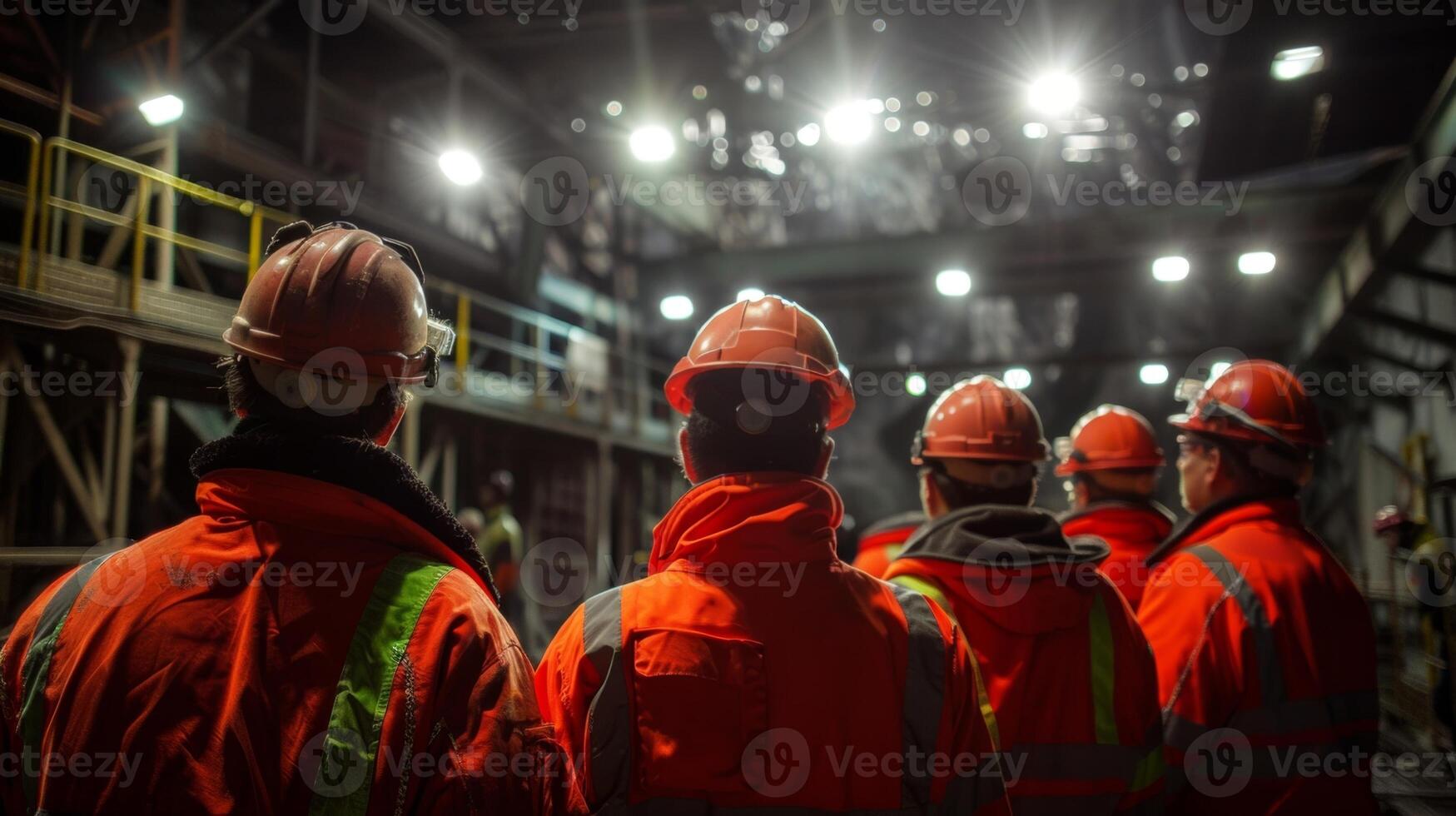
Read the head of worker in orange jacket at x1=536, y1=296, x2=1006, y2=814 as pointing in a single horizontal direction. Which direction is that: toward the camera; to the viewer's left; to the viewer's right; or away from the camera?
away from the camera

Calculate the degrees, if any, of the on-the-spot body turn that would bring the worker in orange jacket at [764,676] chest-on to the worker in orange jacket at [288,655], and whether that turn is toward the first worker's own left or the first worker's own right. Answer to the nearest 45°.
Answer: approximately 135° to the first worker's own left

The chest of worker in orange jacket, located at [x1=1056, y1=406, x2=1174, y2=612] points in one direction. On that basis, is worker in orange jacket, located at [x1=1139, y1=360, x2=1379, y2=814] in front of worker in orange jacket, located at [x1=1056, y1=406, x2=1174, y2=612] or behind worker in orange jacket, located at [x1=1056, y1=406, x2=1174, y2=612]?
behind

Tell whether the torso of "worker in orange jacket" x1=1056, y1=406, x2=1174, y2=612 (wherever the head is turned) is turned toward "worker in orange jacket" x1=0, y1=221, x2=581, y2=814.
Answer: no

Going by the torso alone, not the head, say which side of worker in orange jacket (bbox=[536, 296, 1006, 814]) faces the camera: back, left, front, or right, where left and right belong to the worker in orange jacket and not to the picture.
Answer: back

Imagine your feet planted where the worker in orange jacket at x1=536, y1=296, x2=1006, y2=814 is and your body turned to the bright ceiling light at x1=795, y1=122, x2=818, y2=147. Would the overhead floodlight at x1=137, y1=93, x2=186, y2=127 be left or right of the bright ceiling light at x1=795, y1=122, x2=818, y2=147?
left

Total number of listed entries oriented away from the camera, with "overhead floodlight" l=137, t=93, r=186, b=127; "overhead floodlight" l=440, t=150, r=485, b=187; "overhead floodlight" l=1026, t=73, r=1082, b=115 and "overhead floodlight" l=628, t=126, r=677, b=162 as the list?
0

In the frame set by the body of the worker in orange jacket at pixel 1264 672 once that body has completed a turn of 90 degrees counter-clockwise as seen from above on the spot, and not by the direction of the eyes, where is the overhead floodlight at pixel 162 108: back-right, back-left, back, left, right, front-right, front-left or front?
front-right

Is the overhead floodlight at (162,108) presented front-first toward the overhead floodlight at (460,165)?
no

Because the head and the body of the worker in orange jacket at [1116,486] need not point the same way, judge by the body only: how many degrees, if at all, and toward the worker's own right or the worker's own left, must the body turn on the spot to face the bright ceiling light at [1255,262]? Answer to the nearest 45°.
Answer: approximately 45° to the worker's own right

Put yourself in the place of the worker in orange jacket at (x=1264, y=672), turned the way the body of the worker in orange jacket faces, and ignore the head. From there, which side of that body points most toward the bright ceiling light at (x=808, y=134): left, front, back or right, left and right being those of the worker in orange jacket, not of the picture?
front

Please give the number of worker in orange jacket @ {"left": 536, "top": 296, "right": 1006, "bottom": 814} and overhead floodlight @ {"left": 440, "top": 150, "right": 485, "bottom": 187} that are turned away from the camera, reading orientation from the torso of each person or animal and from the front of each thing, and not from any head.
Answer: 1

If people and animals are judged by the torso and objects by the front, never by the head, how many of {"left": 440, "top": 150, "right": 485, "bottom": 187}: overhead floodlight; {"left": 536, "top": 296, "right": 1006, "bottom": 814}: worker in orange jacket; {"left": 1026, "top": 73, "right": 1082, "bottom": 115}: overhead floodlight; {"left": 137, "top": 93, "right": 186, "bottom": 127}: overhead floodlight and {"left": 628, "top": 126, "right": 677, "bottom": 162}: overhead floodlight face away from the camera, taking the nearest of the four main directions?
1

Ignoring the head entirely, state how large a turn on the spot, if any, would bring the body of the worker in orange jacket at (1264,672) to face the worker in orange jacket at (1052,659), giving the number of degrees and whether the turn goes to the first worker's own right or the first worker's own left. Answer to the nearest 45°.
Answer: approximately 90° to the first worker's own left
